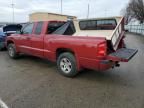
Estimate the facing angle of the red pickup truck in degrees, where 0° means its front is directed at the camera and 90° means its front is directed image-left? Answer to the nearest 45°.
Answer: approximately 135°
